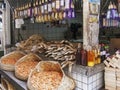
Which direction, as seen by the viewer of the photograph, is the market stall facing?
facing the viewer and to the left of the viewer
